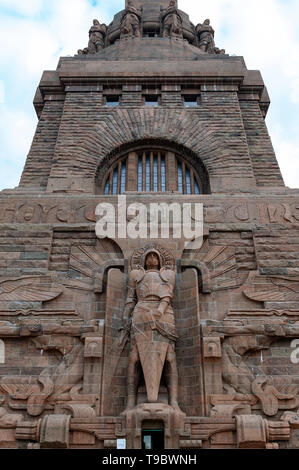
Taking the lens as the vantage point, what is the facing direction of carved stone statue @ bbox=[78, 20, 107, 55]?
facing the viewer and to the left of the viewer
